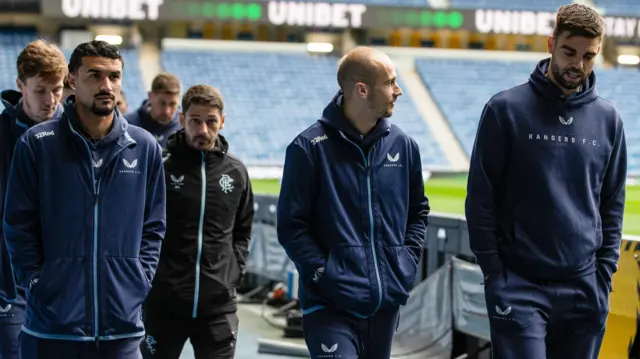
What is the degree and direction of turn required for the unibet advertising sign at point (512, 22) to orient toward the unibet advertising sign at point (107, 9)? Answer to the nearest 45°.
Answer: approximately 45° to its right

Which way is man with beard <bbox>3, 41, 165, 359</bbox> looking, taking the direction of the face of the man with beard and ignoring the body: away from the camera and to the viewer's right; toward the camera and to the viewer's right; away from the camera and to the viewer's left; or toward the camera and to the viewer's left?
toward the camera and to the viewer's right

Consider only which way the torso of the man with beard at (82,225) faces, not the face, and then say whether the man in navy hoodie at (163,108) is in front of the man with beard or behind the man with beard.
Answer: behind

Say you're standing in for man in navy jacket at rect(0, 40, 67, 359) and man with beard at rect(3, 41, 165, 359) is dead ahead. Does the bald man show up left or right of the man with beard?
left

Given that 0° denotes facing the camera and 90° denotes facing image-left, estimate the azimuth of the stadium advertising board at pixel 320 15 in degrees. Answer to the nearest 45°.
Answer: approximately 0°

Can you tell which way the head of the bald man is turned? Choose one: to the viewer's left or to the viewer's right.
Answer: to the viewer's right

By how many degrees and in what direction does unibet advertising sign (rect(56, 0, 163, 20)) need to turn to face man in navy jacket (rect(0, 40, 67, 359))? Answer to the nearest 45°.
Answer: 0° — it already faces them

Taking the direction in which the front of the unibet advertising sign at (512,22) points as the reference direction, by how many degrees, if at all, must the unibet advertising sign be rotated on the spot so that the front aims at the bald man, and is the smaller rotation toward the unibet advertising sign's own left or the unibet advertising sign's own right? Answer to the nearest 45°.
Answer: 0° — it already faces them

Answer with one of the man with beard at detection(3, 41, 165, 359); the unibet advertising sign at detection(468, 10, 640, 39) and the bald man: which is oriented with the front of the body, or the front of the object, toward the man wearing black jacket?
the unibet advertising sign

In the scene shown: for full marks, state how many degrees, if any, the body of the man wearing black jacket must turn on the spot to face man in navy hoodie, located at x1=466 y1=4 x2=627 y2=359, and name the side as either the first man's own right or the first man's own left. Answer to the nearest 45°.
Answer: approximately 45° to the first man's own left

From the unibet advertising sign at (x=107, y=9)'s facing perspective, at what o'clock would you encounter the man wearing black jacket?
The man wearing black jacket is roughly at 12 o'clock from the unibet advertising sign.
